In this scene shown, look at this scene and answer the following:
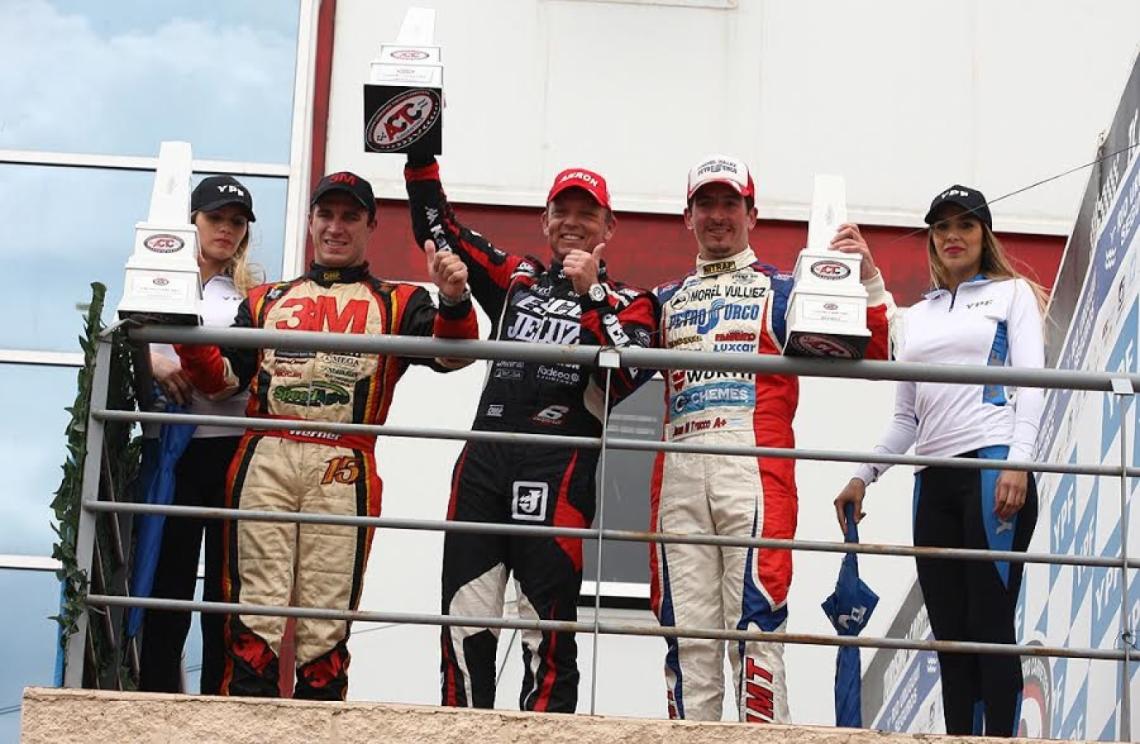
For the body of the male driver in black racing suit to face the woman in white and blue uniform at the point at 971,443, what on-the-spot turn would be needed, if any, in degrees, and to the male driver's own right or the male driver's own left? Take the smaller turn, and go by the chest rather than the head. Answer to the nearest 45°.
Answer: approximately 90° to the male driver's own left

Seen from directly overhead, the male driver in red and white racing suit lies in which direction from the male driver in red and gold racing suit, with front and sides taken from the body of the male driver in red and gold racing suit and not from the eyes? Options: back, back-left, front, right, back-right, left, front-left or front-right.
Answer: left

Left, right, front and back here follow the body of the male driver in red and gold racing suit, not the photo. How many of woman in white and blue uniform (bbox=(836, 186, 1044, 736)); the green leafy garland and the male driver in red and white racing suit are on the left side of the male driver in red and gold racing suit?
2

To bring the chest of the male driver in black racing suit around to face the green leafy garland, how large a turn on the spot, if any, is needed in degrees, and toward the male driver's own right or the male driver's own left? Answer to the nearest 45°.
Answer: approximately 90° to the male driver's own right

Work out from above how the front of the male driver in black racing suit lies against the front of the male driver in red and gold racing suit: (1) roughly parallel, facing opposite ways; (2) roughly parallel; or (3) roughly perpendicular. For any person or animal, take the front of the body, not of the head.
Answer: roughly parallel

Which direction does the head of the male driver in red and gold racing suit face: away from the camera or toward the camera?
toward the camera

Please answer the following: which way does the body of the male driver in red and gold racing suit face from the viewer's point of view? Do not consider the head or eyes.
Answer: toward the camera

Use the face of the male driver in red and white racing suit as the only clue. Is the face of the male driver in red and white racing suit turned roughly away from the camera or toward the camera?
toward the camera

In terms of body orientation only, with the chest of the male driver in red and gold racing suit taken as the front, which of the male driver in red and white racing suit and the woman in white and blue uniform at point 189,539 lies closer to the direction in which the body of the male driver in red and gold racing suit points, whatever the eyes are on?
the male driver in red and white racing suit

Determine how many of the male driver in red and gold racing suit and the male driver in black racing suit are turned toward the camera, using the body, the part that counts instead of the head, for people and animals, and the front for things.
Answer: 2

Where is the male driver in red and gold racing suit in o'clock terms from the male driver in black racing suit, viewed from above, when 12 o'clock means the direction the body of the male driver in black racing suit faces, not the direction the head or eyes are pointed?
The male driver in red and gold racing suit is roughly at 3 o'clock from the male driver in black racing suit.

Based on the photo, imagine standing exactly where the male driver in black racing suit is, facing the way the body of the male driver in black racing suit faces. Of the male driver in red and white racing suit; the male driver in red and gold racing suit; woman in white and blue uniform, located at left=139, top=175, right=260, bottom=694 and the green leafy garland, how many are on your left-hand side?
1
